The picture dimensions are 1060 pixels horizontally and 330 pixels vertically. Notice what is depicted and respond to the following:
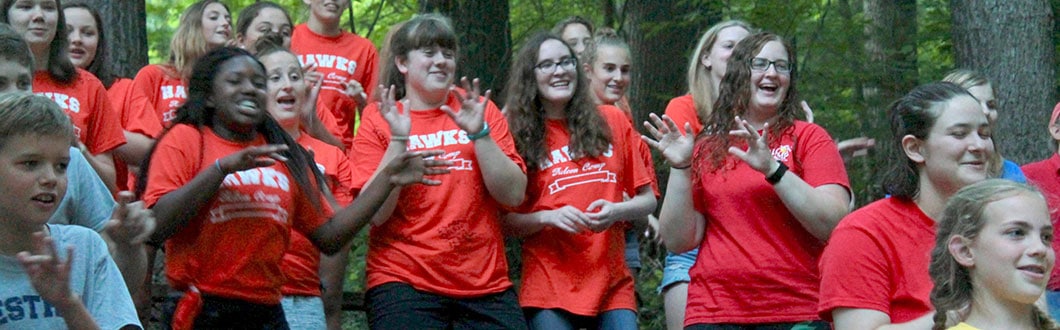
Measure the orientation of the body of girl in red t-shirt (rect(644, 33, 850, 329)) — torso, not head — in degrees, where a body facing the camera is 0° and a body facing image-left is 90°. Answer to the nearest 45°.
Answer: approximately 0°

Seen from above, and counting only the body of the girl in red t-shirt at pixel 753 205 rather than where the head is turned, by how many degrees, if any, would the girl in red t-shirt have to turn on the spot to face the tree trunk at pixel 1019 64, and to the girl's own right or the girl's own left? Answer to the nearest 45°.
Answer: approximately 135° to the girl's own left

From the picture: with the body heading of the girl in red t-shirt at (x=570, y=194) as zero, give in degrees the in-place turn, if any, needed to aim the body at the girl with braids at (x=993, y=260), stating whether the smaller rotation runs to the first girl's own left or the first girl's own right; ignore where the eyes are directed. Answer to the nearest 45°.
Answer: approximately 45° to the first girl's own left

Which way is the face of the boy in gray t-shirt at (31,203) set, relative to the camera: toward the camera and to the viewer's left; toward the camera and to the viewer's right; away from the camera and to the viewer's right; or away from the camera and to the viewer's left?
toward the camera and to the viewer's right

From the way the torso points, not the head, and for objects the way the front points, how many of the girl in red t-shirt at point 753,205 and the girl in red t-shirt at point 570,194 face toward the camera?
2
